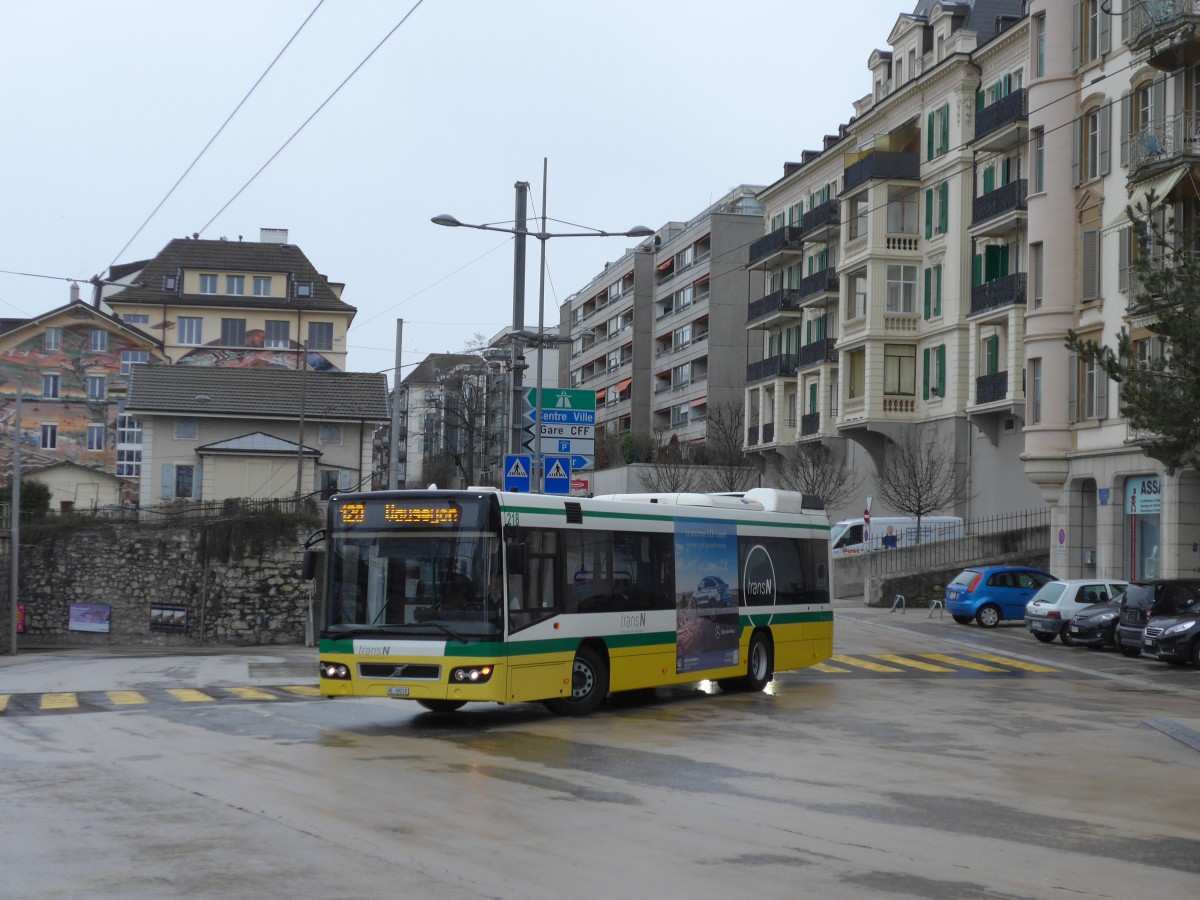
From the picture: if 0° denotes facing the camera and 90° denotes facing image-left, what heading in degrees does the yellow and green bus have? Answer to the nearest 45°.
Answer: approximately 45°

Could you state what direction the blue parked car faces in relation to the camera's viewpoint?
facing away from the viewer and to the right of the viewer

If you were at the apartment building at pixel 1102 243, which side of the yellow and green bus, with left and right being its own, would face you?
back

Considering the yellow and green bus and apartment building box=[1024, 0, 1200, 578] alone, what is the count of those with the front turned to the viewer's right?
0

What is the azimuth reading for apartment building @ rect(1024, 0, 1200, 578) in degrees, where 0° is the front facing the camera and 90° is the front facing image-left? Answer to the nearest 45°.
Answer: approximately 45°

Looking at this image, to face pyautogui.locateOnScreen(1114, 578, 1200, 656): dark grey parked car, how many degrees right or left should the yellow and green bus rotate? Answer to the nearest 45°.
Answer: approximately 180°

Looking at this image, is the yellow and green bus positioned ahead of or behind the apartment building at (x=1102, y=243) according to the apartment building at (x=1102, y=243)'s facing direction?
ahead

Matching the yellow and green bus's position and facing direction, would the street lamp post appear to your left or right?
on your right

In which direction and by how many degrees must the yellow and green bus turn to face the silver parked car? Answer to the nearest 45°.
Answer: approximately 180°

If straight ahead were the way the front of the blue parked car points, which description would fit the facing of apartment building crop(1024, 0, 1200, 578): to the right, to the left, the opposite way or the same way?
the opposite way

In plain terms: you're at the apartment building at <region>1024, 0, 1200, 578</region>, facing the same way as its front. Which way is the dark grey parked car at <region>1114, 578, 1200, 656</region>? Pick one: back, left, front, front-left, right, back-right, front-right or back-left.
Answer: front-left

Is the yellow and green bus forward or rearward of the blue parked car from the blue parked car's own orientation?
rearward

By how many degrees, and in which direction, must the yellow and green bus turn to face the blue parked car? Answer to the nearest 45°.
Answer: approximately 180°
